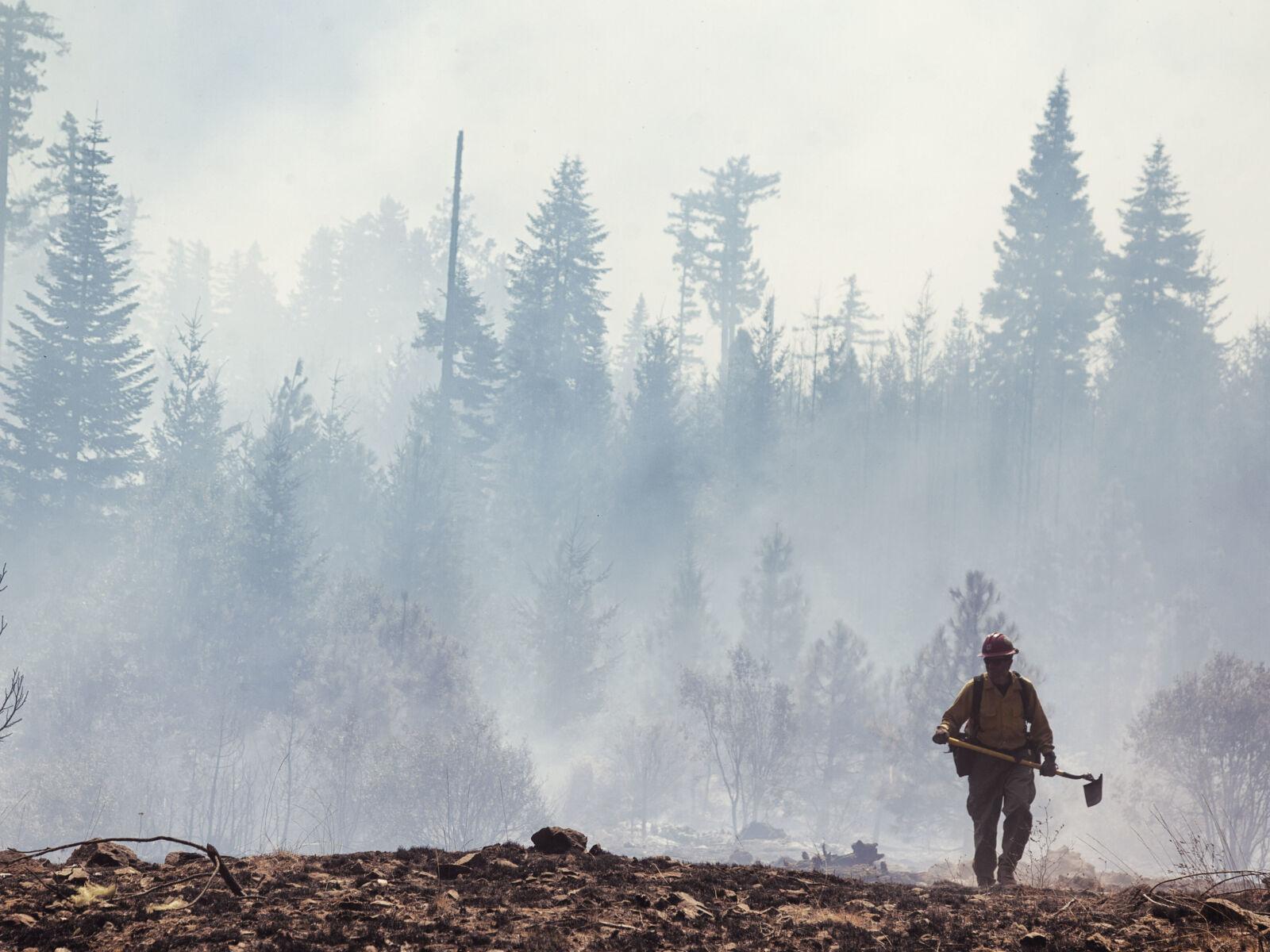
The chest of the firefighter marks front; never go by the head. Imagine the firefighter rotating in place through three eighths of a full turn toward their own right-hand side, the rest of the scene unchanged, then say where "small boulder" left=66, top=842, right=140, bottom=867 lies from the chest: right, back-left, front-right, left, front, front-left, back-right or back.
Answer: left

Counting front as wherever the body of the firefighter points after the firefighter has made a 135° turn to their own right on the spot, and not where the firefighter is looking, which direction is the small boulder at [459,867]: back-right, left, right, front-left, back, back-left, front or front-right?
left

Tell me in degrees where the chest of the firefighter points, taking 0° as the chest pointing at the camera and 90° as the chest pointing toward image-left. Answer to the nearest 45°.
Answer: approximately 0°

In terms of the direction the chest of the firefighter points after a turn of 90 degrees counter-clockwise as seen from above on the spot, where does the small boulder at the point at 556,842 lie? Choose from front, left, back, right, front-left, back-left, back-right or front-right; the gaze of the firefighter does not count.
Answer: back-right
